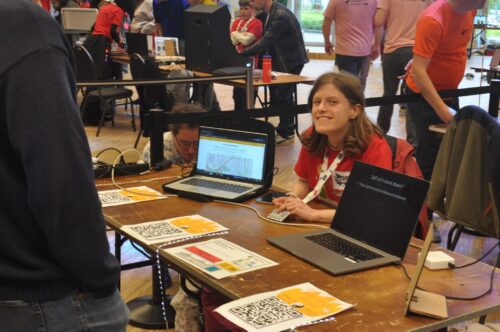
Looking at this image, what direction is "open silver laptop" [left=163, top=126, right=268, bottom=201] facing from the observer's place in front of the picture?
facing the viewer and to the left of the viewer

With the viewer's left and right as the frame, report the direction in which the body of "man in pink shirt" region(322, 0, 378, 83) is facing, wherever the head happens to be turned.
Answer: facing away from the viewer

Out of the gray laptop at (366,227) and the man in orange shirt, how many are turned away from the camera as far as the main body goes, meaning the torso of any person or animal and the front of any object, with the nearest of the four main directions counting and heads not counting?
0

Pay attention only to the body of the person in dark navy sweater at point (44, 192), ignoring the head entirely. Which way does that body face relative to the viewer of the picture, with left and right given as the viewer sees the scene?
facing away from the viewer and to the right of the viewer

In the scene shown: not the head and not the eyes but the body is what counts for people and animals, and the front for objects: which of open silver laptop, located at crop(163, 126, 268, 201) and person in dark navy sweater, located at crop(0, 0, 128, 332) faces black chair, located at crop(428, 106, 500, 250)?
the person in dark navy sweater

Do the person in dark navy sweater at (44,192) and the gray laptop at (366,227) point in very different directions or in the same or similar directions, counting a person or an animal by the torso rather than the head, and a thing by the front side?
very different directions

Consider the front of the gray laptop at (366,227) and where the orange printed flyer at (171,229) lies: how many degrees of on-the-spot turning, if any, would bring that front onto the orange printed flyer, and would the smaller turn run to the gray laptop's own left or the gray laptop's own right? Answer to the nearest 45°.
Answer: approximately 45° to the gray laptop's own right

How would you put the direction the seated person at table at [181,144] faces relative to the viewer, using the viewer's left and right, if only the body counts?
facing the viewer and to the right of the viewer

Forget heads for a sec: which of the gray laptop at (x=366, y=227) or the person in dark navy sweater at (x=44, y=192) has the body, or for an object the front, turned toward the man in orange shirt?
the person in dark navy sweater
